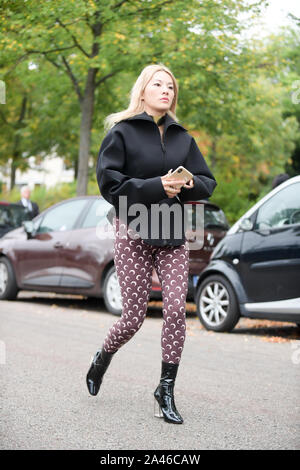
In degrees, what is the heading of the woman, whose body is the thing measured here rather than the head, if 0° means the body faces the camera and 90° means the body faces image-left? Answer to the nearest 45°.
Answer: approximately 315°

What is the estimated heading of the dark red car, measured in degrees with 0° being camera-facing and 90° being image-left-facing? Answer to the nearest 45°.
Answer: approximately 135°

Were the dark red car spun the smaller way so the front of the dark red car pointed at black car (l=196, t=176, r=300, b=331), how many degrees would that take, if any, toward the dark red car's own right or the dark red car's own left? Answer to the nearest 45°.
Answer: approximately 180°

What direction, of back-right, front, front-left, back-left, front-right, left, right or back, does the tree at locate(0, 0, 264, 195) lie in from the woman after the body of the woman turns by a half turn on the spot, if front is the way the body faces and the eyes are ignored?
front-right

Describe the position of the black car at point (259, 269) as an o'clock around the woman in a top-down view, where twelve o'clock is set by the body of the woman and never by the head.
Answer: The black car is roughly at 8 o'clock from the woman.

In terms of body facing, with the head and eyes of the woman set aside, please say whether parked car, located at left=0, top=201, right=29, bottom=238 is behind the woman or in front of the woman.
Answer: behind

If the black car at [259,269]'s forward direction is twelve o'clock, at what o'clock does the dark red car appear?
The dark red car is roughly at 12 o'clock from the black car.

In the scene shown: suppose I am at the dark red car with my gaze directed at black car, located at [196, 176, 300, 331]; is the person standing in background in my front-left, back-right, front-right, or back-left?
back-left
